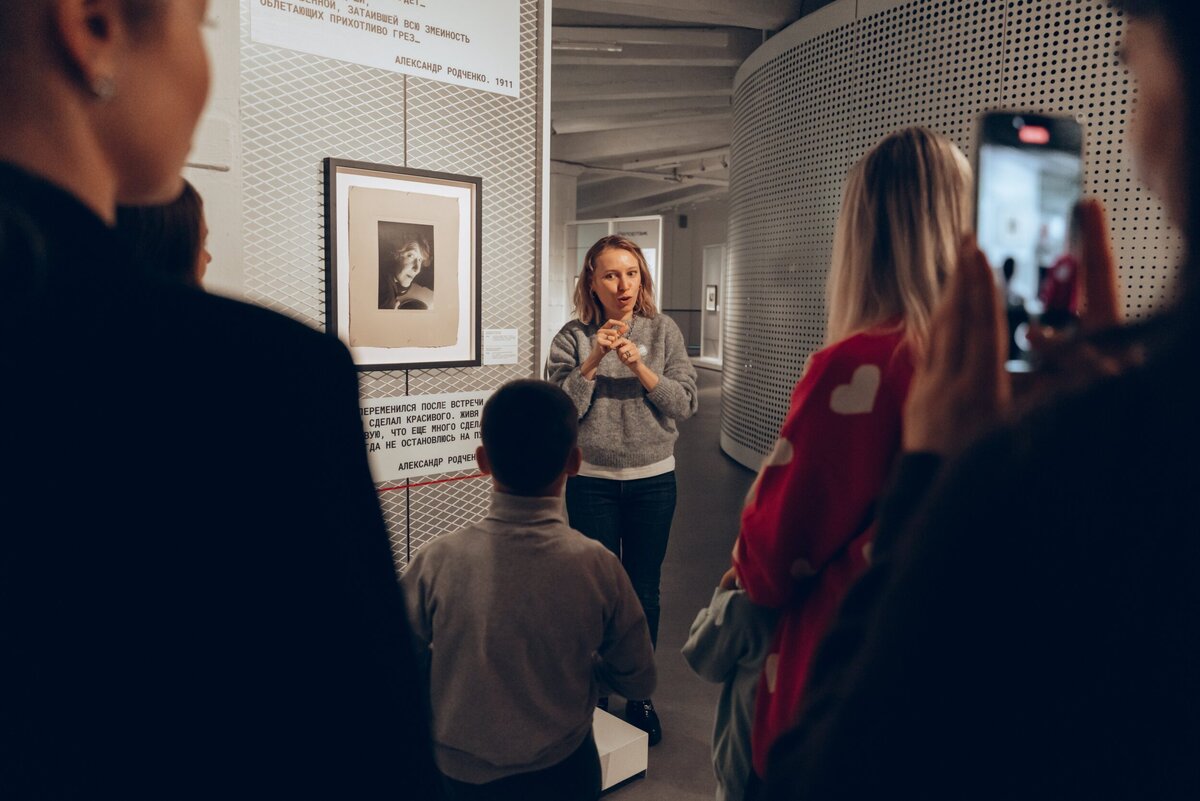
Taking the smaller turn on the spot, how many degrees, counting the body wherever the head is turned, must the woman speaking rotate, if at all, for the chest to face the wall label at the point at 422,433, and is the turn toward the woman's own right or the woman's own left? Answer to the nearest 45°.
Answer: approximately 45° to the woman's own right

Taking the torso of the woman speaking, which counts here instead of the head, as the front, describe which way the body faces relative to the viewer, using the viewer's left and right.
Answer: facing the viewer

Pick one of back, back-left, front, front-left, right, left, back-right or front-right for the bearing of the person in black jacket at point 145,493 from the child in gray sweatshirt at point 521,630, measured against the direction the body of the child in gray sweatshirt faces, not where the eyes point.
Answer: back

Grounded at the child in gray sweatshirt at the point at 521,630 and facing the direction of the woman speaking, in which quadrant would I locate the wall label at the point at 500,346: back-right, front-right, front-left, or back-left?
front-left

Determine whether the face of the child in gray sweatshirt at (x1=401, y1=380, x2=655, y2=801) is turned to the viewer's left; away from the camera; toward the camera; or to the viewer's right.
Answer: away from the camera

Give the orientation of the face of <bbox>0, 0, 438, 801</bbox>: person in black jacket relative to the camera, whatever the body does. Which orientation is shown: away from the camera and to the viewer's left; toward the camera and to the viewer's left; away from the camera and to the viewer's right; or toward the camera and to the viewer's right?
away from the camera and to the viewer's right

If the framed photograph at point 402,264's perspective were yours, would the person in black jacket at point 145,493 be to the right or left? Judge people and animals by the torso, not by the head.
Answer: on its right

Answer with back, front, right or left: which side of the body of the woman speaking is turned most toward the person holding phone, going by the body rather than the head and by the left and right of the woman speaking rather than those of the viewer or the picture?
front

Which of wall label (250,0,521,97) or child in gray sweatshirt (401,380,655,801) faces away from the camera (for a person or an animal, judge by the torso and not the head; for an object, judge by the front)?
the child in gray sweatshirt

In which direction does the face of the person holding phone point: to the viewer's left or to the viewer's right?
to the viewer's left

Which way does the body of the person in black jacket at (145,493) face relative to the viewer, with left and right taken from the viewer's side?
facing away from the viewer and to the right of the viewer

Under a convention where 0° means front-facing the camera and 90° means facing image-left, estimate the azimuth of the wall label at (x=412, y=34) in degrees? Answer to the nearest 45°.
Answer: approximately 315°

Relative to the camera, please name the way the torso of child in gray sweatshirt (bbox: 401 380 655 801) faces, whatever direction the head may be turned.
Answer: away from the camera

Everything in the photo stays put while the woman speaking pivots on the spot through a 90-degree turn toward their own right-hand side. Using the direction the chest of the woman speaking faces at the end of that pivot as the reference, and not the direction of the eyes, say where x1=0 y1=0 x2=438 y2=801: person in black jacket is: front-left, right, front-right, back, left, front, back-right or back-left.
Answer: left

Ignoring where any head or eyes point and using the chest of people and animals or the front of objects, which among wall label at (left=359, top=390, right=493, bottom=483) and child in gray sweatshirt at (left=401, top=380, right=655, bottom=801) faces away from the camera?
the child in gray sweatshirt

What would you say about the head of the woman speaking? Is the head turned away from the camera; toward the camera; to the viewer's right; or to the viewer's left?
toward the camera

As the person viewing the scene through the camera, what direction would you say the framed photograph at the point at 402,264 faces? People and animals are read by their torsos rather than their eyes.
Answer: facing the viewer and to the right of the viewer

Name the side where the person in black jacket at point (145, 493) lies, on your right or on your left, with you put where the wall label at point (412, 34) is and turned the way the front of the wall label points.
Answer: on your right
